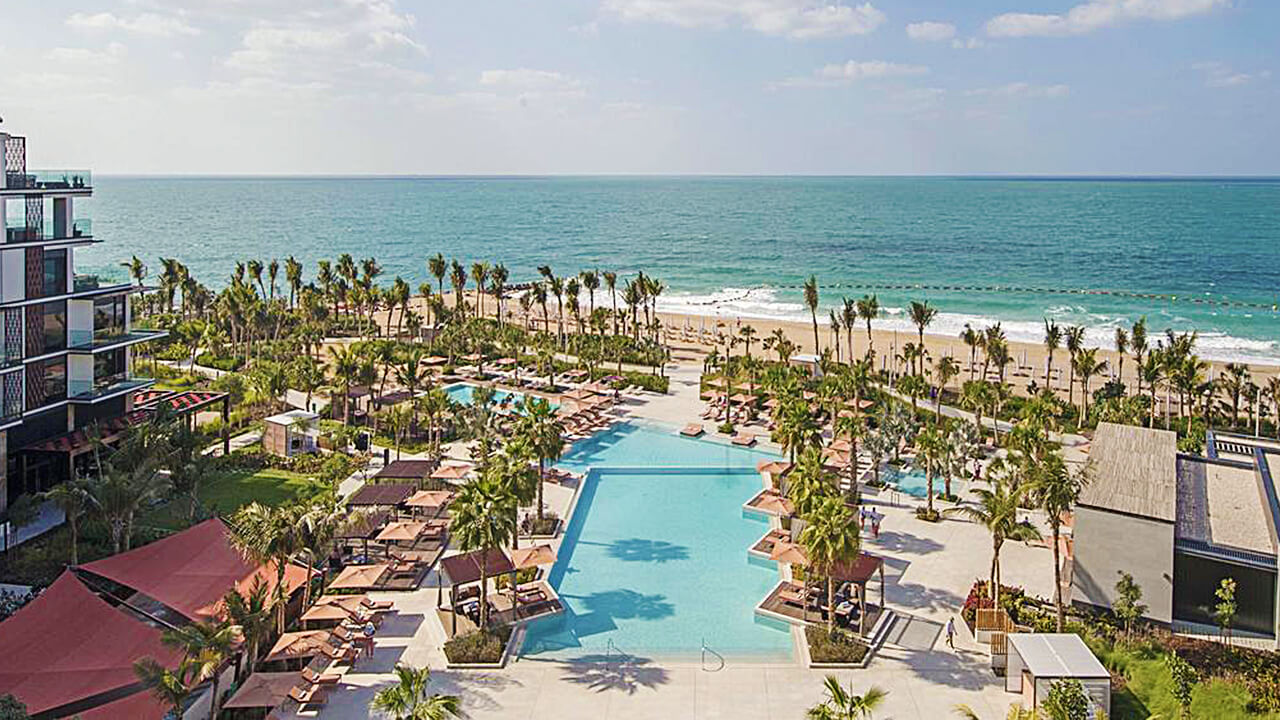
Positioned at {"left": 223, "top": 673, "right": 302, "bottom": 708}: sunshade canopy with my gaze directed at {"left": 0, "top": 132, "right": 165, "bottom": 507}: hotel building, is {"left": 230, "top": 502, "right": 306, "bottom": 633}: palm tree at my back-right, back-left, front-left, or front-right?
front-right

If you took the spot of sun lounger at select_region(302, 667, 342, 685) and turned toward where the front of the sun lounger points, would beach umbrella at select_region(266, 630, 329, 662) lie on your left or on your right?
on your left

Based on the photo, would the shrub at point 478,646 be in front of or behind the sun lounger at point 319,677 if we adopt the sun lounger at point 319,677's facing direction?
in front

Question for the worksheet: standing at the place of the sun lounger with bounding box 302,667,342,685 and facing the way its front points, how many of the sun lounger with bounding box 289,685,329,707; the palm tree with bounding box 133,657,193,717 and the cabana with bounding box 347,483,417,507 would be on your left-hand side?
1

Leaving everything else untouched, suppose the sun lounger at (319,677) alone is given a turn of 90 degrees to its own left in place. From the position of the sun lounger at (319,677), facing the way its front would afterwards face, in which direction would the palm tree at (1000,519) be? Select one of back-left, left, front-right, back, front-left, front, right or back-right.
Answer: right

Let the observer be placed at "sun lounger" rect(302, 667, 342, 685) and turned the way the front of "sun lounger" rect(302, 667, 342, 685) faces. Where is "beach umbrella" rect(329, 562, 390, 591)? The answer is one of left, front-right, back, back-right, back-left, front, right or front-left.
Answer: left

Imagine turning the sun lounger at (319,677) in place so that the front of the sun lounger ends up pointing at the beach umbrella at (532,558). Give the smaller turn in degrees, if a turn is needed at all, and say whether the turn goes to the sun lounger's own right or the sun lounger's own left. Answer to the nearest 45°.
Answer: approximately 45° to the sun lounger's own left

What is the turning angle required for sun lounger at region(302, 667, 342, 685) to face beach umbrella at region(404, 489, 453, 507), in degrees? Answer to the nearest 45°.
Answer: approximately 90° to its left
